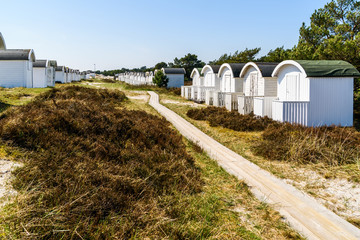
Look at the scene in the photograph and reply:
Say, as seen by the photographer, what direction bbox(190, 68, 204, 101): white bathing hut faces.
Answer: facing the viewer and to the left of the viewer

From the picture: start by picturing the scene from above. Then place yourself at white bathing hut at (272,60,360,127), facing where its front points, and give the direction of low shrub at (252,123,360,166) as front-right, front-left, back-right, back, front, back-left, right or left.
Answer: front-left

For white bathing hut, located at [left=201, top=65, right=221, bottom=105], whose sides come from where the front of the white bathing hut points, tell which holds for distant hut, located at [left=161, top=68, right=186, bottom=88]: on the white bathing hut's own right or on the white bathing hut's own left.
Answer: on the white bathing hut's own right

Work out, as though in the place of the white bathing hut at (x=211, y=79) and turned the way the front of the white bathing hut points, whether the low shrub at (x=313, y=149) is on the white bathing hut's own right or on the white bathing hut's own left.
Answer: on the white bathing hut's own left

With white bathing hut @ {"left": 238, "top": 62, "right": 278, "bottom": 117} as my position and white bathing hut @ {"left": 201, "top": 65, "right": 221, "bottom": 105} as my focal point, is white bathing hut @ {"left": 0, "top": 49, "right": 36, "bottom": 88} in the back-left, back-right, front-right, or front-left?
front-left

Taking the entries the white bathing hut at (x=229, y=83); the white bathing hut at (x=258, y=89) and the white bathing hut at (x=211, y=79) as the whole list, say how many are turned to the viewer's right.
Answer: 0
